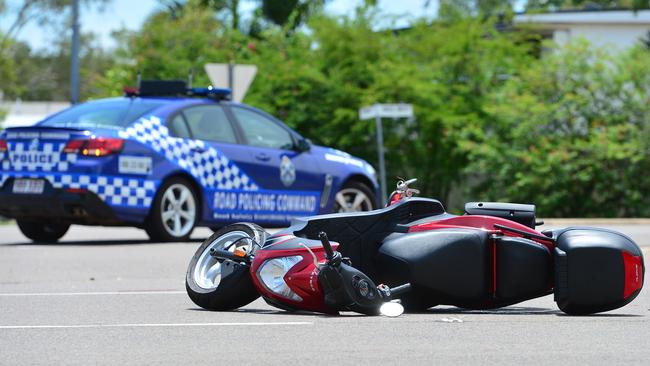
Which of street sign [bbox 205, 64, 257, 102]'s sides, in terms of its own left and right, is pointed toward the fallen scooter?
back

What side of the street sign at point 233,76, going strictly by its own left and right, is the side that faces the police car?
back

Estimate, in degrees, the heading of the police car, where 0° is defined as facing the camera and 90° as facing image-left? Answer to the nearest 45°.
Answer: approximately 225°

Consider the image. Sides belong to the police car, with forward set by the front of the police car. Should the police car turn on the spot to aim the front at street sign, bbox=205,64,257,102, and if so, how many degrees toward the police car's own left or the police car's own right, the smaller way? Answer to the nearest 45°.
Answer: approximately 45° to the police car's own left

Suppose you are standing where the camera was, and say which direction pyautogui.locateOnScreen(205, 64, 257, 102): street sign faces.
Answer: facing away from the viewer

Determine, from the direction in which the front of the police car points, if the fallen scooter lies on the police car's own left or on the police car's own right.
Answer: on the police car's own right
